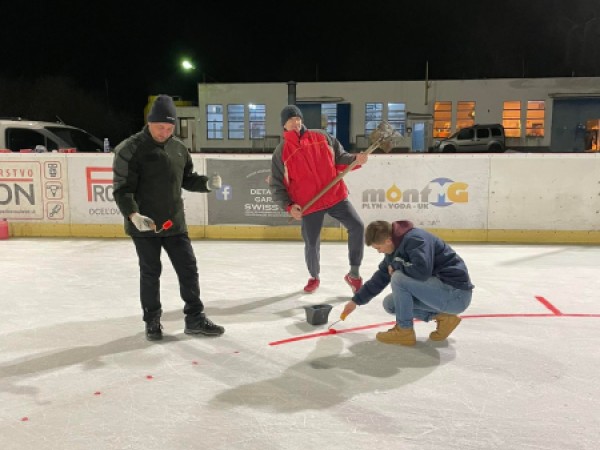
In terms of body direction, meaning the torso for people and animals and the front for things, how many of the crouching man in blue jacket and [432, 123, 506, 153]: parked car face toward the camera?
0

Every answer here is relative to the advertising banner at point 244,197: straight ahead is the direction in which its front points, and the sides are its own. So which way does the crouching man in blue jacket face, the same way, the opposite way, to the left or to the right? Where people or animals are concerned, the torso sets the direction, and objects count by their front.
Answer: to the right

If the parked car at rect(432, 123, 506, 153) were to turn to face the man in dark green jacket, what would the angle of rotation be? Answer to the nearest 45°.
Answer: approximately 90° to its left

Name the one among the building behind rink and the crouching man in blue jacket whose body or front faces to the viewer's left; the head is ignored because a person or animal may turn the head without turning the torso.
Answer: the crouching man in blue jacket

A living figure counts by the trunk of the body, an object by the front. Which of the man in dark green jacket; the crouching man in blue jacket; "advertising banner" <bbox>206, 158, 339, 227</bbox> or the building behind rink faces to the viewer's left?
the crouching man in blue jacket

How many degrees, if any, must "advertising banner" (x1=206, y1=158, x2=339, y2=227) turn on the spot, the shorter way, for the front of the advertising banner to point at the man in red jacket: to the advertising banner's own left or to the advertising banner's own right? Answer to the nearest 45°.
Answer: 0° — it already faces them

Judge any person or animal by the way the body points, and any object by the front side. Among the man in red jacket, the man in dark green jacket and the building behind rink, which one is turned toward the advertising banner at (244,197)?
the building behind rink

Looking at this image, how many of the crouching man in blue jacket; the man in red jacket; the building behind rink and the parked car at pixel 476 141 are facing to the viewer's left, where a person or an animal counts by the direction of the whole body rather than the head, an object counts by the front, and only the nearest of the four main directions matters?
2

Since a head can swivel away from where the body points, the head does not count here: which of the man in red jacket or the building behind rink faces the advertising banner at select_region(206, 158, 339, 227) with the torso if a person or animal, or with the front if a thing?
the building behind rink

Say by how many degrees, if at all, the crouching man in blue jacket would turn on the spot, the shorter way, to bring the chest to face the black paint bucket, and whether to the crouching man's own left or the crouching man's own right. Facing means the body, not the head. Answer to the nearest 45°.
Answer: approximately 45° to the crouching man's own right

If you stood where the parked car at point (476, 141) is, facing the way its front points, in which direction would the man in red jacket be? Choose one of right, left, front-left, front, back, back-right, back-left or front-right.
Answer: left

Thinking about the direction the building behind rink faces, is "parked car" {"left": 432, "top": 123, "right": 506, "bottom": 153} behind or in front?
in front

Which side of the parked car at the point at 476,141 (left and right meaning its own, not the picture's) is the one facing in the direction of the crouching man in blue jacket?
left

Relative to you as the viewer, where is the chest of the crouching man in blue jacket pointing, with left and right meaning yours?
facing to the left of the viewer
